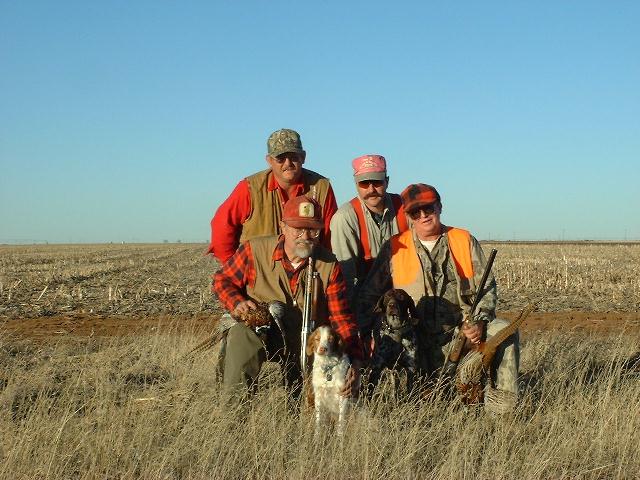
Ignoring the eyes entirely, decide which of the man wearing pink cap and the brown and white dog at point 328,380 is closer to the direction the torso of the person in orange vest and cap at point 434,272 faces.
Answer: the brown and white dog

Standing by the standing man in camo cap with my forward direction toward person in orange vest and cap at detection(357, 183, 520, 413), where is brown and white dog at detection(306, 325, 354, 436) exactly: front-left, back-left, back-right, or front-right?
front-right

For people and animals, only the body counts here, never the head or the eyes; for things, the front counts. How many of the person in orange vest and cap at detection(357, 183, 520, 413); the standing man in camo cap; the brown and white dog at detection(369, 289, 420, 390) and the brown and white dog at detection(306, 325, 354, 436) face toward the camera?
4

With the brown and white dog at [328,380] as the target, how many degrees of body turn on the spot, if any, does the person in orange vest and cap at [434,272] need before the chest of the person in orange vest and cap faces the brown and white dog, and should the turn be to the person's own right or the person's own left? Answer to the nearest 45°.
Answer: approximately 45° to the person's own right

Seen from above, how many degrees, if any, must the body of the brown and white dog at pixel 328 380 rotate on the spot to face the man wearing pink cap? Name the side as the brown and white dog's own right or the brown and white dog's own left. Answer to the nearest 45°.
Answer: approximately 180°

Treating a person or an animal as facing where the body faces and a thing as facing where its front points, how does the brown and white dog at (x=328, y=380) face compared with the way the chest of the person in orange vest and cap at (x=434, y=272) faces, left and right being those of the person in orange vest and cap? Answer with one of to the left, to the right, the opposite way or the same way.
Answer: the same way

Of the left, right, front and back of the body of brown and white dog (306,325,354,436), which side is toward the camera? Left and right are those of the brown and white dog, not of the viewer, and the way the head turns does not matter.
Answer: front

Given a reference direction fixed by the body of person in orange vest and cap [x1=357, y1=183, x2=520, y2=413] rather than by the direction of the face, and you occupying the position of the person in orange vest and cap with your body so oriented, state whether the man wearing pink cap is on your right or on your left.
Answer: on your right

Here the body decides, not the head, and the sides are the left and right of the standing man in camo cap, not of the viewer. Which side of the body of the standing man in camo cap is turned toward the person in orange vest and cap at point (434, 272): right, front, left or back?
left

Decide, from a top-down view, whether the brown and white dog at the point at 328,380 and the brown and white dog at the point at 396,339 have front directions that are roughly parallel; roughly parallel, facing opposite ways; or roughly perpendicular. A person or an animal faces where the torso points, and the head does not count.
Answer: roughly parallel

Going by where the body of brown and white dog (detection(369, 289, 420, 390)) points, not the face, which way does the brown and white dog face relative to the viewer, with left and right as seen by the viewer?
facing the viewer

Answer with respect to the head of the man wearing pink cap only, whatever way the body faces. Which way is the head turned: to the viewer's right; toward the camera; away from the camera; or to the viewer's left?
toward the camera

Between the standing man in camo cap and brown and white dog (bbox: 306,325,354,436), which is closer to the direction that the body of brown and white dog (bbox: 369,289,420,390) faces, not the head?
the brown and white dog

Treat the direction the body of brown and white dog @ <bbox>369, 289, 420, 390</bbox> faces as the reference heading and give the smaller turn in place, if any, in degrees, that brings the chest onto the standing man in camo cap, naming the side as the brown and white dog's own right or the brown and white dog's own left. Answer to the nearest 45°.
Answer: approximately 135° to the brown and white dog's own right

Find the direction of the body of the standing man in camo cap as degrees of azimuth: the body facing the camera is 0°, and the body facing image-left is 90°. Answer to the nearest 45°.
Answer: approximately 0°
